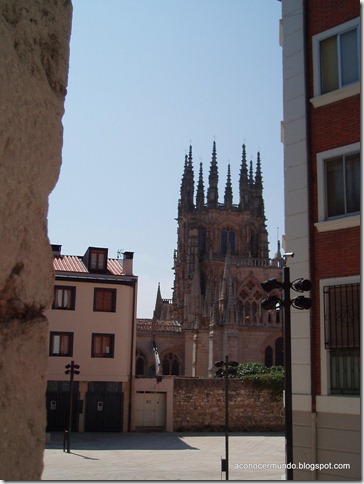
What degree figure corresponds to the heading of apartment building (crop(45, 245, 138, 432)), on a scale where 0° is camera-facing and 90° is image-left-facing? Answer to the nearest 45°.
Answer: approximately 0°

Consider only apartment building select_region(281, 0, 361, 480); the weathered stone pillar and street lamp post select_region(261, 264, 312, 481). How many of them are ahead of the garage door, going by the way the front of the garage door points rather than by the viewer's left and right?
3

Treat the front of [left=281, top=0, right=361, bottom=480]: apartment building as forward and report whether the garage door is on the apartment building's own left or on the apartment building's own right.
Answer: on the apartment building's own right

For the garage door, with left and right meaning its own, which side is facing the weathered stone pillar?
front

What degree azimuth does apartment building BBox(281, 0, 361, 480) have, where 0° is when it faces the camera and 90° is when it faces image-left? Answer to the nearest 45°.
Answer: approximately 45°

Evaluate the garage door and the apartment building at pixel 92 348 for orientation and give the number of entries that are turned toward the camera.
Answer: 2

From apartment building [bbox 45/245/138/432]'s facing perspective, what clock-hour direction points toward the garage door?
The garage door is roughly at 8 o'clock from the apartment building.

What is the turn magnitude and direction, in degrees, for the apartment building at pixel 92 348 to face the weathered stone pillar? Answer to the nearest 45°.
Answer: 0° — it already faces it

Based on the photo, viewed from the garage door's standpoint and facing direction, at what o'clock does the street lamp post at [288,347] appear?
The street lamp post is roughly at 12 o'clock from the garage door.
